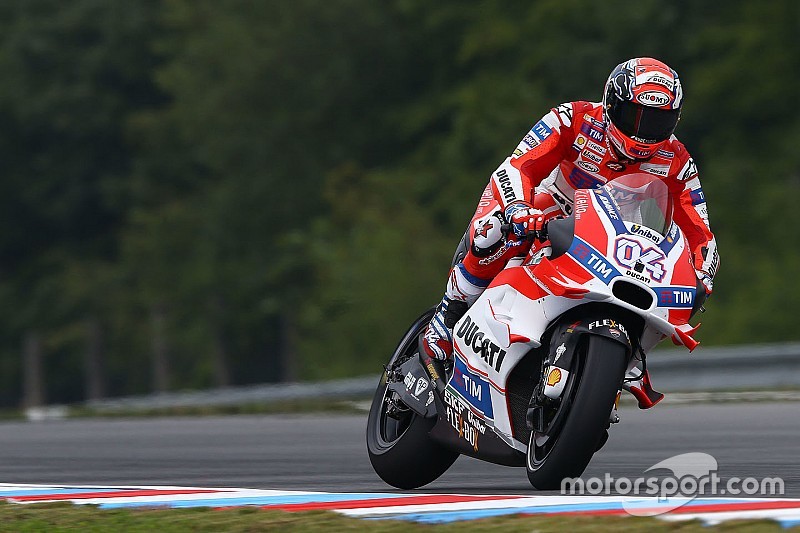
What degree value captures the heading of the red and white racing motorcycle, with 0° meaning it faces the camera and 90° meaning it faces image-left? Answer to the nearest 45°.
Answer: approximately 315°
